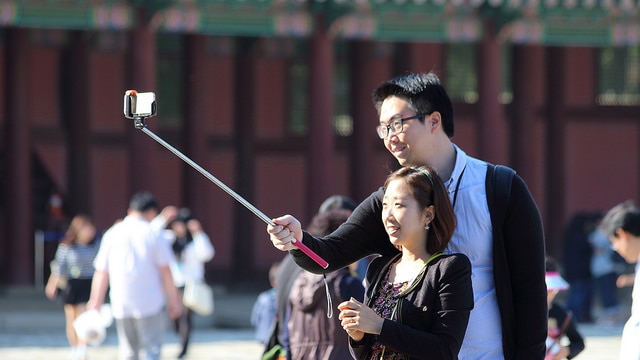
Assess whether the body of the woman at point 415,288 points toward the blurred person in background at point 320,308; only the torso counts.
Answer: no

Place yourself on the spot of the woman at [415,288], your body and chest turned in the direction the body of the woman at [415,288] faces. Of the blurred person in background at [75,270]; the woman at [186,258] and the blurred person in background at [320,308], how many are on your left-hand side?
0

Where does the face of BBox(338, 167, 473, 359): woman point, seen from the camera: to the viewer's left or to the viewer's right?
to the viewer's left

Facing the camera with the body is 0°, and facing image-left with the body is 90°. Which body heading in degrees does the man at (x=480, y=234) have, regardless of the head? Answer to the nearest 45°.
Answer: approximately 45°

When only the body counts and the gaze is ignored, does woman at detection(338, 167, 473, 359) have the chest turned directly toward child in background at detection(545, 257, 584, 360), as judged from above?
no

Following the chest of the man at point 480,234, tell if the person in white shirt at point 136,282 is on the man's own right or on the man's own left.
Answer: on the man's own right

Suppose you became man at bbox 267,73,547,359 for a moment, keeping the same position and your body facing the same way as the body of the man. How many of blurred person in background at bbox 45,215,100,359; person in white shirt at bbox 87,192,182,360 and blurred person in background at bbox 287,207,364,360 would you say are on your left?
0

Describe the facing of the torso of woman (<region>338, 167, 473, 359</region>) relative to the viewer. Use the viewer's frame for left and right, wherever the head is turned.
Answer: facing the viewer and to the left of the viewer

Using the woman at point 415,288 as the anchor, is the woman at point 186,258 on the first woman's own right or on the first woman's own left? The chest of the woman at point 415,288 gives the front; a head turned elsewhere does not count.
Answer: on the first woman's own right

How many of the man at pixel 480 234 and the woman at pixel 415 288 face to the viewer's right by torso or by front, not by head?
0

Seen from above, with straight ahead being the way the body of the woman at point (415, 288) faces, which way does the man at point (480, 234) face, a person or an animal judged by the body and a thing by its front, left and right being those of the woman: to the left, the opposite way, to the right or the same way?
the same way

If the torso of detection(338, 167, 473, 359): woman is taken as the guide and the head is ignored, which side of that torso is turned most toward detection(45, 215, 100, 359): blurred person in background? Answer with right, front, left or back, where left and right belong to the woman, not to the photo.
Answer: right
